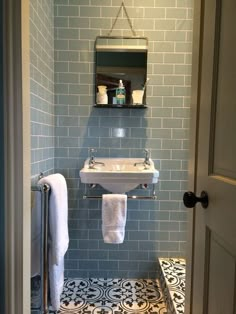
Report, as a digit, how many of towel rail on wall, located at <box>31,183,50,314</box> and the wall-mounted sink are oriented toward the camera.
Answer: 1

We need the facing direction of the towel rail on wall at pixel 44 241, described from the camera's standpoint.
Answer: facing to the right of the viewer

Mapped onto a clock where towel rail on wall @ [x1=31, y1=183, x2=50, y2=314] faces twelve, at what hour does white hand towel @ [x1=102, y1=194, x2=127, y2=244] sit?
The white hand towel is roughly at 11 o'clock from the towel rail on wall.

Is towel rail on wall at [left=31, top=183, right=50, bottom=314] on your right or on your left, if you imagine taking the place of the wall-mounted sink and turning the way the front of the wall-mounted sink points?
on your right

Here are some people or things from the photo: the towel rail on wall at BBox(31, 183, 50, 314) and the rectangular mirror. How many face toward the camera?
1

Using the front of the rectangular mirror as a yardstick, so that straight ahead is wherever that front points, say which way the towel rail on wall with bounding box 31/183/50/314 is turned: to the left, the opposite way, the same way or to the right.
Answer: to the left

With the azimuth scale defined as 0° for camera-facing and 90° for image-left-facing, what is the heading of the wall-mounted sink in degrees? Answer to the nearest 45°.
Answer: approximately 0°

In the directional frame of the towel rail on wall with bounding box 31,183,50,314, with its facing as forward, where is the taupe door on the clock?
The taupe door is roughly at 2 o'clock from the towel rail on wall.
